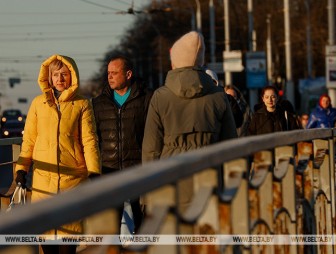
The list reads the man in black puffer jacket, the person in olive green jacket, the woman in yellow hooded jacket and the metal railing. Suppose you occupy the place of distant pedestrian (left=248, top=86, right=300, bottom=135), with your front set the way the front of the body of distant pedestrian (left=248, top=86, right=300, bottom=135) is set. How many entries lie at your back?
0

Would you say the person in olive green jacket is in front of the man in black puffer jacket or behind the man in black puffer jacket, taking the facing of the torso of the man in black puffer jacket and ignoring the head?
in front

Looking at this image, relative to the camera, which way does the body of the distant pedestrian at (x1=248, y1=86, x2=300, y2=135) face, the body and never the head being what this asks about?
toward the camera

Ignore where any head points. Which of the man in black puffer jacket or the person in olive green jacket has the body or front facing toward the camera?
the man in black puffer jacket

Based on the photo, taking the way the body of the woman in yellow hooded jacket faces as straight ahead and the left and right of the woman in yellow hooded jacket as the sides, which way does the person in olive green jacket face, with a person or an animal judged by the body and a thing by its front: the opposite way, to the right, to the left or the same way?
the opposite way

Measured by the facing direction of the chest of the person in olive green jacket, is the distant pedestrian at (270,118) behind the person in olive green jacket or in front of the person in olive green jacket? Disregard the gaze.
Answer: in front

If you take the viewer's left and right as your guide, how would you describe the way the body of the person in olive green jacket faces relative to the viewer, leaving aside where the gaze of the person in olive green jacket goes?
facing away from the viewer

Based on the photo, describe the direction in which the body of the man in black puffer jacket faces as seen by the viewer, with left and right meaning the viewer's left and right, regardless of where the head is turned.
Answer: facing the viewer

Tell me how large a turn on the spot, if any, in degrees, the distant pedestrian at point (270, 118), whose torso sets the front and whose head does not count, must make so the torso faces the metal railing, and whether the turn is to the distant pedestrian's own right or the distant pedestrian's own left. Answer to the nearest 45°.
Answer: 0° — they already face it

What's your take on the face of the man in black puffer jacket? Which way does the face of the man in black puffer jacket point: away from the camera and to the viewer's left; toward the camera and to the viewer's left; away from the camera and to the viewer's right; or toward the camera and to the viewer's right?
toward the camera and to the viewer's left

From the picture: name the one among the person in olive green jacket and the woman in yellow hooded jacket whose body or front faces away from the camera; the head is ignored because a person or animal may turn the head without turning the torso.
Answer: the person in olive green jacket

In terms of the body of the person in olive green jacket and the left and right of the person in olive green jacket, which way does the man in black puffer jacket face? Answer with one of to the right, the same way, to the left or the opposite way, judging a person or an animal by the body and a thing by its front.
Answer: the opposite way

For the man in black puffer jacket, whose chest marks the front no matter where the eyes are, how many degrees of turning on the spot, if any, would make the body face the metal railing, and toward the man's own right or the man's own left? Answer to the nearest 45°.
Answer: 0° — they already face it

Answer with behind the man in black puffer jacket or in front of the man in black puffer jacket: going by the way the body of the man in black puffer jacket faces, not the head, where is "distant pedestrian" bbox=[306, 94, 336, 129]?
behind

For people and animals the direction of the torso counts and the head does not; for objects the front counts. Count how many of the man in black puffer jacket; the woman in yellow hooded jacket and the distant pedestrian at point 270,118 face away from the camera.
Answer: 0

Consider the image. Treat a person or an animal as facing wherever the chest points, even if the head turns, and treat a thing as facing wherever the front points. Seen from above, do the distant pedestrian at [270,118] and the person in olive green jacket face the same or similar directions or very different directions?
very different directions
